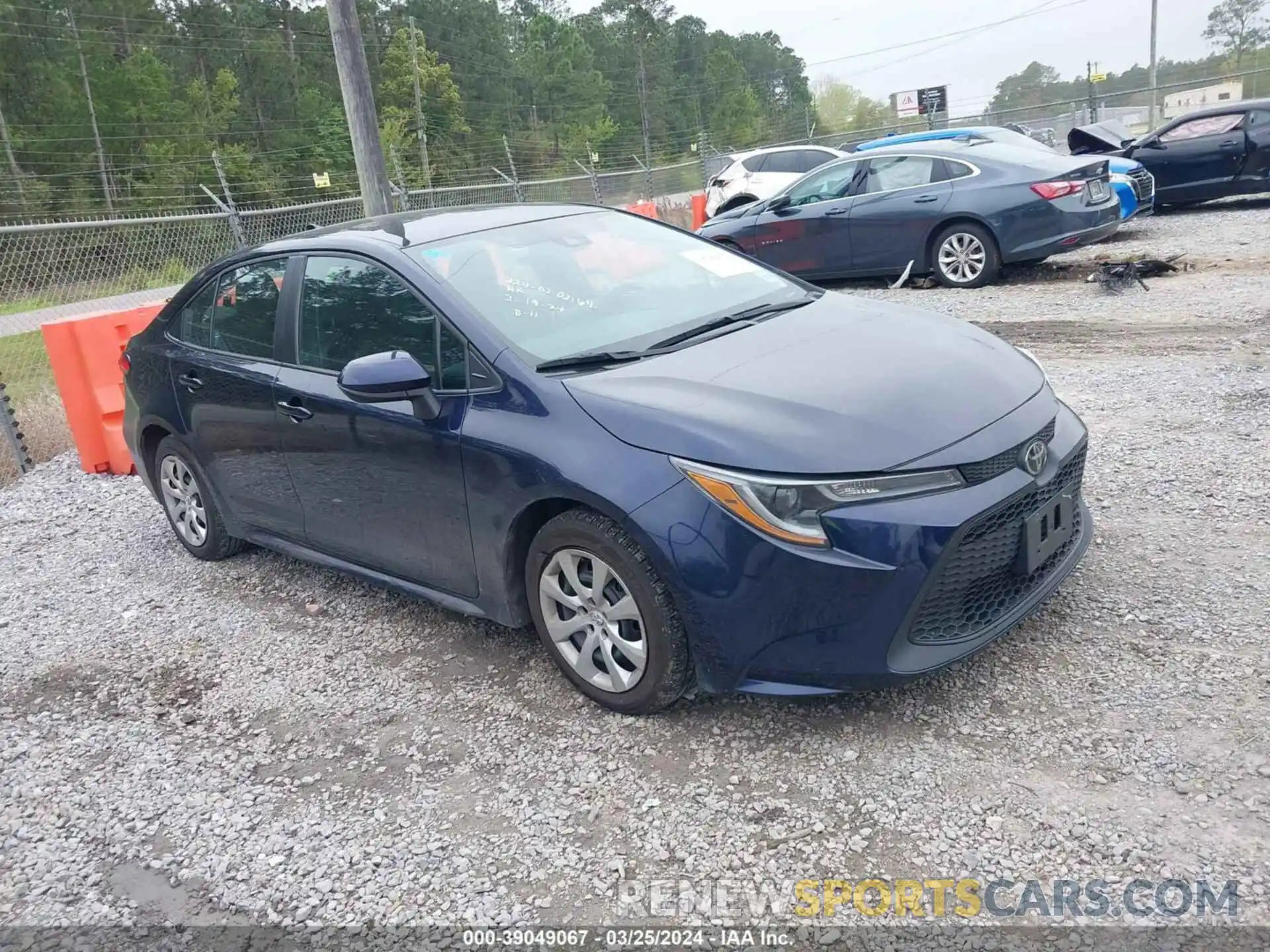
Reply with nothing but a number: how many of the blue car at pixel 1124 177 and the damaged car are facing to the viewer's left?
1

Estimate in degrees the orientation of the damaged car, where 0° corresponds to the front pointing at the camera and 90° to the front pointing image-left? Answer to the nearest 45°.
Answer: approximately 90°

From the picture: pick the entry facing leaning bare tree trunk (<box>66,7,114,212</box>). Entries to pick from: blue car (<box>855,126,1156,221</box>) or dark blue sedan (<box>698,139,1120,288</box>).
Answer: the dark blue sedan

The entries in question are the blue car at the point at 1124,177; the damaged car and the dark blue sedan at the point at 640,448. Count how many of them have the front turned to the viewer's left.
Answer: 1

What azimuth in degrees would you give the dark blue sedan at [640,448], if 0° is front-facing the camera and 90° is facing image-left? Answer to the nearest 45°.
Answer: approximately 315°

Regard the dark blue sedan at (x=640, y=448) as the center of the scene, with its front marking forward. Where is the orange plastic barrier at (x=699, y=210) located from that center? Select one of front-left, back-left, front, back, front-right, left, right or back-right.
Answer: back-left

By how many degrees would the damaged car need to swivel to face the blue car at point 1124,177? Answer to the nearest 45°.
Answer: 0° — it already faces it

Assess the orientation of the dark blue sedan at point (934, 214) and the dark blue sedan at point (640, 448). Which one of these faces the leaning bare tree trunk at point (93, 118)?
the dark blue sedan at point (934, 214)

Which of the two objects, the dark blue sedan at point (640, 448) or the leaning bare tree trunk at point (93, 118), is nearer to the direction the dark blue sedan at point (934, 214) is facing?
the leaning bare tree trunk

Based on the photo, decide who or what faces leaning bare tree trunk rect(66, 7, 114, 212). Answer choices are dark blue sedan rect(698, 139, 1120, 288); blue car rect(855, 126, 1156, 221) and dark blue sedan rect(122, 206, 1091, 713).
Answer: dark blue sedan rect(698, 139, 1120, 288)

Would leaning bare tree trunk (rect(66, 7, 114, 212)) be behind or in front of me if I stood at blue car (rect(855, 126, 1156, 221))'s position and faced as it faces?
behind

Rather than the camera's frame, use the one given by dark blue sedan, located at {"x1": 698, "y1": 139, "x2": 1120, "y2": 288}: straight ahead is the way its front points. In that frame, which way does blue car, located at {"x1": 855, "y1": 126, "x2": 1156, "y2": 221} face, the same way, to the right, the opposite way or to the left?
the opposite way

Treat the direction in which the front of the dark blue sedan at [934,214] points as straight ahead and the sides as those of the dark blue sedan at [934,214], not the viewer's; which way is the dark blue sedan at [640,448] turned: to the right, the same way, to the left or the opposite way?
the opposite way

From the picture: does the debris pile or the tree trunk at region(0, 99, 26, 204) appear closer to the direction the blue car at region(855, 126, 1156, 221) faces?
the debris pile

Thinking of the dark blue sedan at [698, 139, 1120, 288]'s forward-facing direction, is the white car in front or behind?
in front

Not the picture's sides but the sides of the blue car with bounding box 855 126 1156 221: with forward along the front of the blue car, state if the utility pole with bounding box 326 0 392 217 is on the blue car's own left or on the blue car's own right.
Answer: on the blue car's own right
